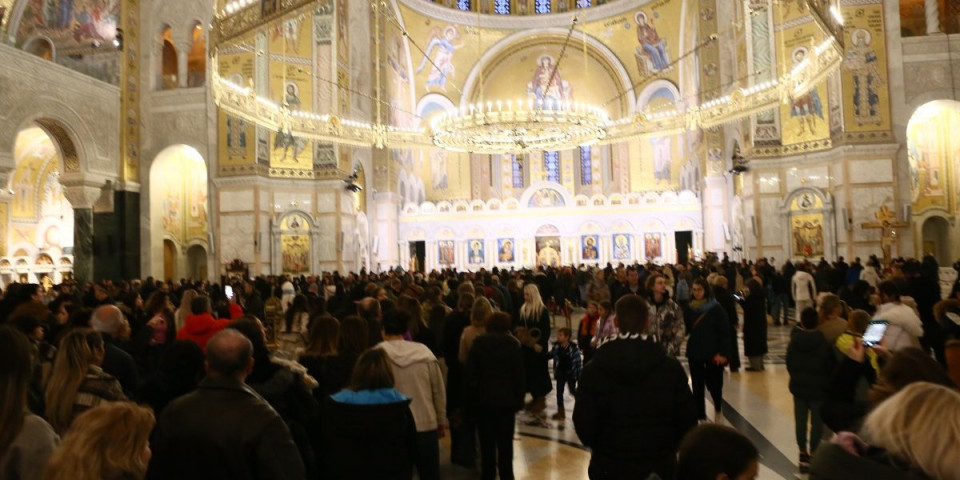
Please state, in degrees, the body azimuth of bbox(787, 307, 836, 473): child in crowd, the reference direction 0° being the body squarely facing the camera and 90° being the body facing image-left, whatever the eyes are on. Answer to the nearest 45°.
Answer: approximately 180°

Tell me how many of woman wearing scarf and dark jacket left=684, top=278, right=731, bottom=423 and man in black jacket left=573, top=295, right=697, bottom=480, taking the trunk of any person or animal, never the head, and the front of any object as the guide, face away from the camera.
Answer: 1

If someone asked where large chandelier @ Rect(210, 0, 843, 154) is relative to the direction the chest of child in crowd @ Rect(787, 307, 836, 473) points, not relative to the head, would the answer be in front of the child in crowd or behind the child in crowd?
in front

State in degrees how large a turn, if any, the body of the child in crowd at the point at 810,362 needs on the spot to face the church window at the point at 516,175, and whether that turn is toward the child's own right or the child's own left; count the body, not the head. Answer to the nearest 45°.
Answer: approximately 45° to the child's own left

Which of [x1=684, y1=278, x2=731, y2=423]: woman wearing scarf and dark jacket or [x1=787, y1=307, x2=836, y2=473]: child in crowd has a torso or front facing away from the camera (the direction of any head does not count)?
the child in crowd

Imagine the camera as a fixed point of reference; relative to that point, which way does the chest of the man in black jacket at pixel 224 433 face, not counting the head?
away from the camera

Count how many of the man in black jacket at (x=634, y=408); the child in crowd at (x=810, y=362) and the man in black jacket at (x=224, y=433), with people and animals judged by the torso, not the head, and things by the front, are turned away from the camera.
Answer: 3

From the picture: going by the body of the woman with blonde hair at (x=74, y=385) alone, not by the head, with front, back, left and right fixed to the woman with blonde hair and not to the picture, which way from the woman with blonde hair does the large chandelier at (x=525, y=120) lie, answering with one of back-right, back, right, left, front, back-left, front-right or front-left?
front

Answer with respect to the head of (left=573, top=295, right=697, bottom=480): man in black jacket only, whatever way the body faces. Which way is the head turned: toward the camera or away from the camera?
away from the camera

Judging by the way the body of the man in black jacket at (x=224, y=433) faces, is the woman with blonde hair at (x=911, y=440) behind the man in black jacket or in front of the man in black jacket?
behind

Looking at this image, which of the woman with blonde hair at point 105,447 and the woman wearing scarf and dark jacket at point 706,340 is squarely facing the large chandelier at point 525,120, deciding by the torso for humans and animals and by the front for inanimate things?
the woman with blonde hair

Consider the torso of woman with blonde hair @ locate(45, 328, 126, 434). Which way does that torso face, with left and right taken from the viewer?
facing away from the viewer and to the right of the viewer

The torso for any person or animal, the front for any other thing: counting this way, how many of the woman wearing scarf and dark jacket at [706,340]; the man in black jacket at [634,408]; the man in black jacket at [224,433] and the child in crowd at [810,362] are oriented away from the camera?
3

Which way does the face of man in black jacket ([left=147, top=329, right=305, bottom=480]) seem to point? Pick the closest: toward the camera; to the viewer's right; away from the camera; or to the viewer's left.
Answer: away from the camera

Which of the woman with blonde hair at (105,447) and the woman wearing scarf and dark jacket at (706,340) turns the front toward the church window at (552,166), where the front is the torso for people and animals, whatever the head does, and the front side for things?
the woman with blonde hair

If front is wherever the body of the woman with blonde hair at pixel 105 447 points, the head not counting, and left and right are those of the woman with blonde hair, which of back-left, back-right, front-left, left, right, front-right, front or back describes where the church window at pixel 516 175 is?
front

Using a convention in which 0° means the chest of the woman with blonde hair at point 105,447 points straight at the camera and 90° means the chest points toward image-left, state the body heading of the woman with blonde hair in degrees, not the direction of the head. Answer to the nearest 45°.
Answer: approximately 225°

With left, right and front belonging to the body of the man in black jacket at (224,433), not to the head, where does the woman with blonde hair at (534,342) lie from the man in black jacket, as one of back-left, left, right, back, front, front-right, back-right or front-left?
front-right

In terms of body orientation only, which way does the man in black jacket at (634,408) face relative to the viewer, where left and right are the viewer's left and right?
facing away from the viewer
